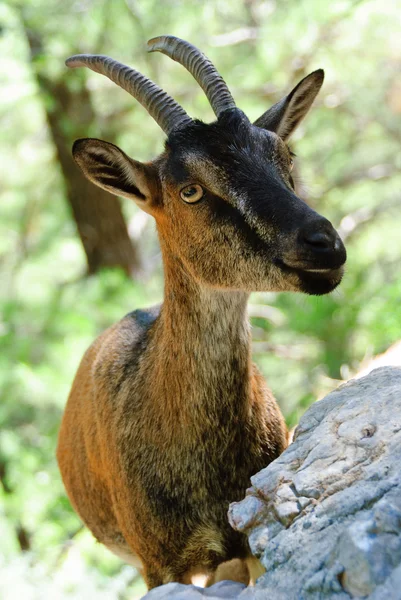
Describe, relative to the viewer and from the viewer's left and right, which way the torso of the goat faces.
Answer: facing the viewer and to the right of the viewer

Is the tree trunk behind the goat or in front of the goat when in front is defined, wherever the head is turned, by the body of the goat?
behind
